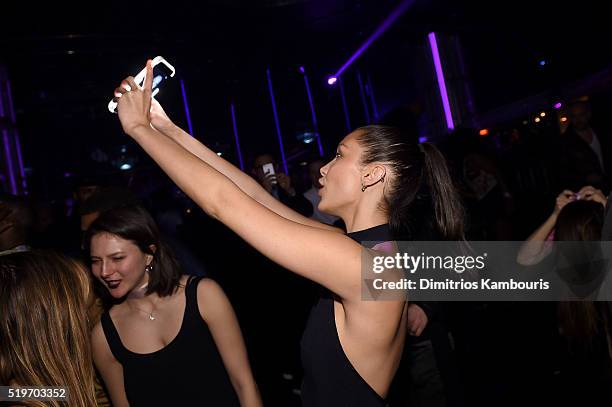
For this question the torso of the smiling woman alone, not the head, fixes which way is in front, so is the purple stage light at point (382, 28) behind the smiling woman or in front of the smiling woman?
behind

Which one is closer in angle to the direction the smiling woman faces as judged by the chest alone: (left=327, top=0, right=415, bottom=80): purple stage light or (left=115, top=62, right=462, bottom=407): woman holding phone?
the woman holding phone

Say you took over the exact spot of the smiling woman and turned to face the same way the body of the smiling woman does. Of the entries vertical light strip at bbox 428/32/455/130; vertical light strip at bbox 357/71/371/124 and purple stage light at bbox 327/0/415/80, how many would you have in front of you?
0

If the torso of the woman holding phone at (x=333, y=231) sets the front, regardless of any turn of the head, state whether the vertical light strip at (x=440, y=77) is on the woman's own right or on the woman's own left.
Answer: on the woman's own right

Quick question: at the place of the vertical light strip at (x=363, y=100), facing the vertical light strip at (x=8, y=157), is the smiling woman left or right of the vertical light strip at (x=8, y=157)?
left

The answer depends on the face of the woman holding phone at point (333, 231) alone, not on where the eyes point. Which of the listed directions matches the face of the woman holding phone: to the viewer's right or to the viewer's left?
to the viewer's left

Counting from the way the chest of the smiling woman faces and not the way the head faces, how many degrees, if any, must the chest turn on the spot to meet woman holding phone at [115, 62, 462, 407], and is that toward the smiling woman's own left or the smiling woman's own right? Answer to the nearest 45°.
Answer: approximately 90° to the smiling woman's own left

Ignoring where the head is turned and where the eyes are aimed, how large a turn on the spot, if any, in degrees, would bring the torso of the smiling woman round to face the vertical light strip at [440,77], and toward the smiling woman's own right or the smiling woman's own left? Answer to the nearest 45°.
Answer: approximately 180°

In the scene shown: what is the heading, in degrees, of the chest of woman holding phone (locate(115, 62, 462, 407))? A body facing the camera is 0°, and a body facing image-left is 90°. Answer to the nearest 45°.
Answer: approximately 90°

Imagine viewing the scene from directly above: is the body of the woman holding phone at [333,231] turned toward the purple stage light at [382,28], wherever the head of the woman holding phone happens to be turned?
no

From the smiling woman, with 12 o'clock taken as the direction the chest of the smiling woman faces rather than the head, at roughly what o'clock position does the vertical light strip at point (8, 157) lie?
The vertical light strip is roughly at 4 o'clock from the smiling woman.

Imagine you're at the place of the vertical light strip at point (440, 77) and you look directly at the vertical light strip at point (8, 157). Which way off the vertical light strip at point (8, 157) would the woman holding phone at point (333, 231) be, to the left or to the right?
left

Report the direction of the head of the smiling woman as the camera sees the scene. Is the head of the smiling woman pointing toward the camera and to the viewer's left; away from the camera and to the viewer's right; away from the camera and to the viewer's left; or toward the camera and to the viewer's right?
toward the camera and to the viewer's left

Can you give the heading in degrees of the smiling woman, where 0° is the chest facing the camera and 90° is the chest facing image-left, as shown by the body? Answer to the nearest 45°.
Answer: approximately 45°
